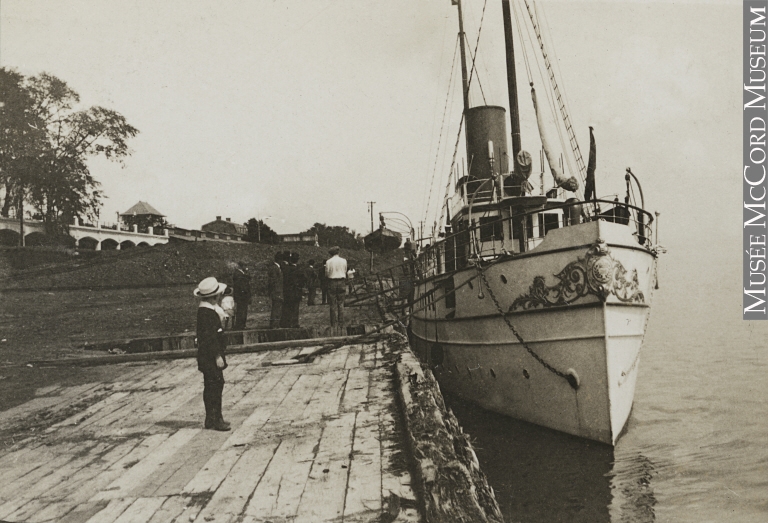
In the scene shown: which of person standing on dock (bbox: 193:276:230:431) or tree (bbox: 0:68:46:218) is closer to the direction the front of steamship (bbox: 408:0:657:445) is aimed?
the person standing on dock

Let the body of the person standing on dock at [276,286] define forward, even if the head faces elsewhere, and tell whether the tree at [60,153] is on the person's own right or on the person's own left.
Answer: on the person's own left

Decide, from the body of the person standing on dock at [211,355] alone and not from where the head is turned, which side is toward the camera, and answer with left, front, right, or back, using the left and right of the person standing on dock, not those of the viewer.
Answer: right

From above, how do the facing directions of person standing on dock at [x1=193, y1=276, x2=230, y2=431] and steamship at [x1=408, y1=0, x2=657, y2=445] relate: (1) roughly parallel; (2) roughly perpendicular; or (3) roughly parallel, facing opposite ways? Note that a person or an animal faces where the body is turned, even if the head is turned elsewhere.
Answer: roughly perpendicular

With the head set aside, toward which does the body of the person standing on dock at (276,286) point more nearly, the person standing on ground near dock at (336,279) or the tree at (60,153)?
the person standing on ground near dock

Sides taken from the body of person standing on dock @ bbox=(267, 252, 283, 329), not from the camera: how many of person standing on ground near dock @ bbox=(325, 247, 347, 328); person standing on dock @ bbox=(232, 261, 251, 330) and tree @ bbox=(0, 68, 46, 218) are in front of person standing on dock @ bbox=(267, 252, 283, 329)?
1

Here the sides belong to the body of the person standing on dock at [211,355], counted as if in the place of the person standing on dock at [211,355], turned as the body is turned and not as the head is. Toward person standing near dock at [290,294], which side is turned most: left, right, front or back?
left

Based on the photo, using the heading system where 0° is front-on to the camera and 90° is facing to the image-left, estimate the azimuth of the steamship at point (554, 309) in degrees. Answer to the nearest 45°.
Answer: approximately 315°
